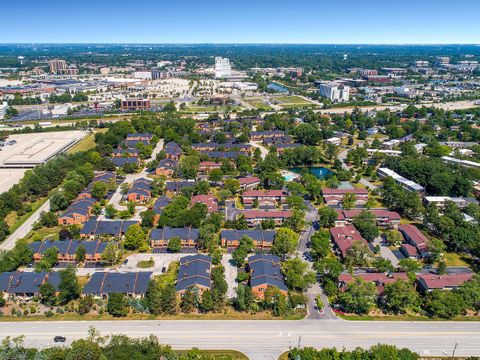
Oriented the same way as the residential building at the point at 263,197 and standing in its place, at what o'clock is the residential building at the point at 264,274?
the residential building at the point at 264,274 is roughly at 12 o'clock from the residential building at the point at 263,197.

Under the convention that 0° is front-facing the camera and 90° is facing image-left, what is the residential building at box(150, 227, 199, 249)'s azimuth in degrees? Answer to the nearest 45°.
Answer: approximately 0°

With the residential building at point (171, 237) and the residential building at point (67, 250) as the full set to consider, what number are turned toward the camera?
2

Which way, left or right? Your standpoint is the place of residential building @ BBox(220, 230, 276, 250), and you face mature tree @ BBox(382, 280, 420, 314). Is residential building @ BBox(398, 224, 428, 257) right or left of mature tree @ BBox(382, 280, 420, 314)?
left

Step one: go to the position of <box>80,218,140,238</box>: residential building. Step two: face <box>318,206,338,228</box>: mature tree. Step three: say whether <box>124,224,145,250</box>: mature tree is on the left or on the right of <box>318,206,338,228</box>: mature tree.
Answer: right

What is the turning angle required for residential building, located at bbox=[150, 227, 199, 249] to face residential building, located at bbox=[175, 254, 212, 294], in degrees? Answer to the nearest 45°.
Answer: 0° — it already faces it

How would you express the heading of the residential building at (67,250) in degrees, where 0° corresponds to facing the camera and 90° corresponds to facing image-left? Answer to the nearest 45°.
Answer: approximately 0°

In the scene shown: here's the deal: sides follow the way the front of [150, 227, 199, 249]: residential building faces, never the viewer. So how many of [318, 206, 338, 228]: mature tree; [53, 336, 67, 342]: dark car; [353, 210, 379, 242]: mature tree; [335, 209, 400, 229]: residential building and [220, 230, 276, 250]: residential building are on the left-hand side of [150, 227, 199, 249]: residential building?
4

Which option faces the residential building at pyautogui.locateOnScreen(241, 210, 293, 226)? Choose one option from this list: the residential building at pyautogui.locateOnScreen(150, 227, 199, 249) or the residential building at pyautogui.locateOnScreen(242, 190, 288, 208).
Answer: the residential building at pyautogui.locateOnScreen(242, 190, 288, 208)

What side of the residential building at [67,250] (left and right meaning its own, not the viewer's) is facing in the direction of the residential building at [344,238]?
left
